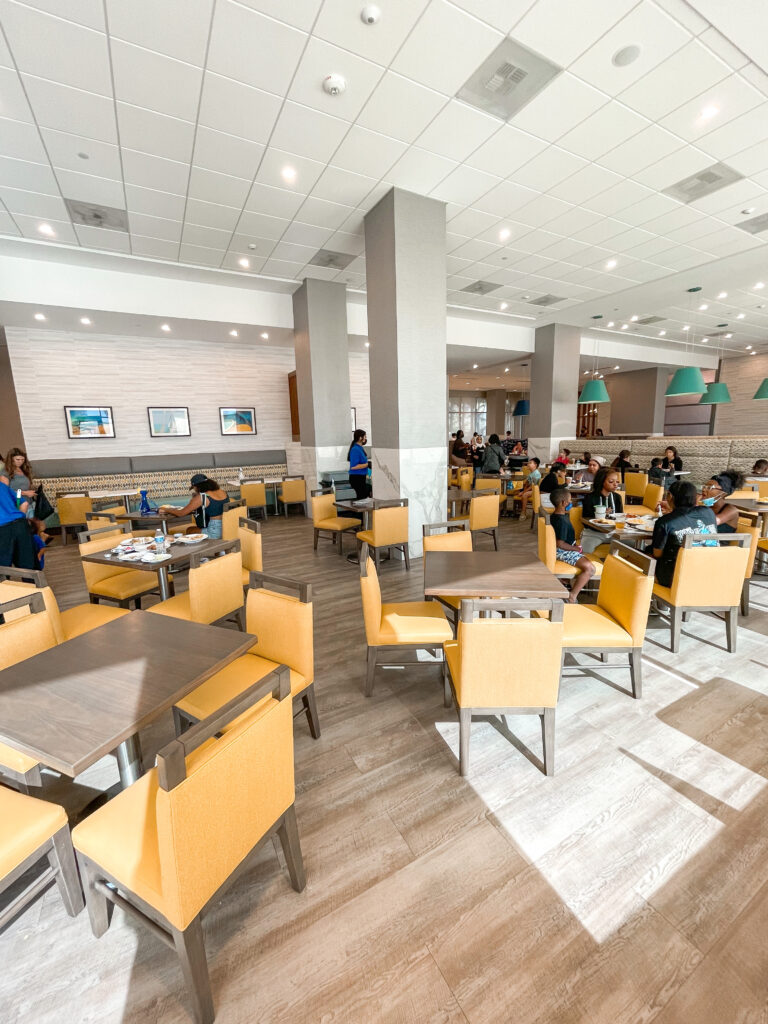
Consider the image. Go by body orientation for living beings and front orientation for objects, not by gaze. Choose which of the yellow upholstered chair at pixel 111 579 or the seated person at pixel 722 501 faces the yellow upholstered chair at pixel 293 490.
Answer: the seated person

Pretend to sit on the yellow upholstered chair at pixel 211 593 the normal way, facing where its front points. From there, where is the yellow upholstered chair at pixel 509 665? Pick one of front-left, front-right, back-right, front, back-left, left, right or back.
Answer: back

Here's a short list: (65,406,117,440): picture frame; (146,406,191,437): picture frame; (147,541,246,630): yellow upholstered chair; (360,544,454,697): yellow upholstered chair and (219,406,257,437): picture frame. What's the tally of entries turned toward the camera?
3

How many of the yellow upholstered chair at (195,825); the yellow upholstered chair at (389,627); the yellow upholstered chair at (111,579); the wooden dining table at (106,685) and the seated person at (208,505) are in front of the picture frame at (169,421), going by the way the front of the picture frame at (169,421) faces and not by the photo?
5

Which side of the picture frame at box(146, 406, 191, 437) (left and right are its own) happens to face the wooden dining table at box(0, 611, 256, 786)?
front

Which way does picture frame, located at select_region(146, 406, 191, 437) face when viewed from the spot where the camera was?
facing the viewer

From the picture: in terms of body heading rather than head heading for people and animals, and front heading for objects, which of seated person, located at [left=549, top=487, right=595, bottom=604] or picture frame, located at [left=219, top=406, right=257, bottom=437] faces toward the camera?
the picture frame

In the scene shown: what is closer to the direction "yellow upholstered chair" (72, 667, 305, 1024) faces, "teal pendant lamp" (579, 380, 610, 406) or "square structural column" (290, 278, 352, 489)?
the square structural column

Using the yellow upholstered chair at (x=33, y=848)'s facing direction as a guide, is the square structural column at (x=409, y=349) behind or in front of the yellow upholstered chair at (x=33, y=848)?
in front

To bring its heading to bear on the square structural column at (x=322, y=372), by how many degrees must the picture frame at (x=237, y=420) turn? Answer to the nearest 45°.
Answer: approximately 45° to its left

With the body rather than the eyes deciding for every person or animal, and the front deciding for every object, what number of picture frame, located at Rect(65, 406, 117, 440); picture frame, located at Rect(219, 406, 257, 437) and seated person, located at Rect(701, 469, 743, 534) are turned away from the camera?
0

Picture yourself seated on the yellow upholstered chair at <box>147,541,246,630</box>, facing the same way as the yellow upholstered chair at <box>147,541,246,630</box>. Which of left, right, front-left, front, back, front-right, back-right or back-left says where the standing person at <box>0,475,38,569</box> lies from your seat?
front

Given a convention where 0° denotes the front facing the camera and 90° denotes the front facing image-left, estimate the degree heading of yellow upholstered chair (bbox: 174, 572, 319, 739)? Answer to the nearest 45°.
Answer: approximately 45°

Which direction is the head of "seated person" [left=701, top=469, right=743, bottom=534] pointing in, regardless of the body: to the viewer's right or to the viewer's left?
to the viewer's left

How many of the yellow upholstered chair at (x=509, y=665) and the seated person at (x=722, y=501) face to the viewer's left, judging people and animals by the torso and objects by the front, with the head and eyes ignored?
1

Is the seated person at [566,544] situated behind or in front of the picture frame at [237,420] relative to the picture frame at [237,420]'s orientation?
in front
